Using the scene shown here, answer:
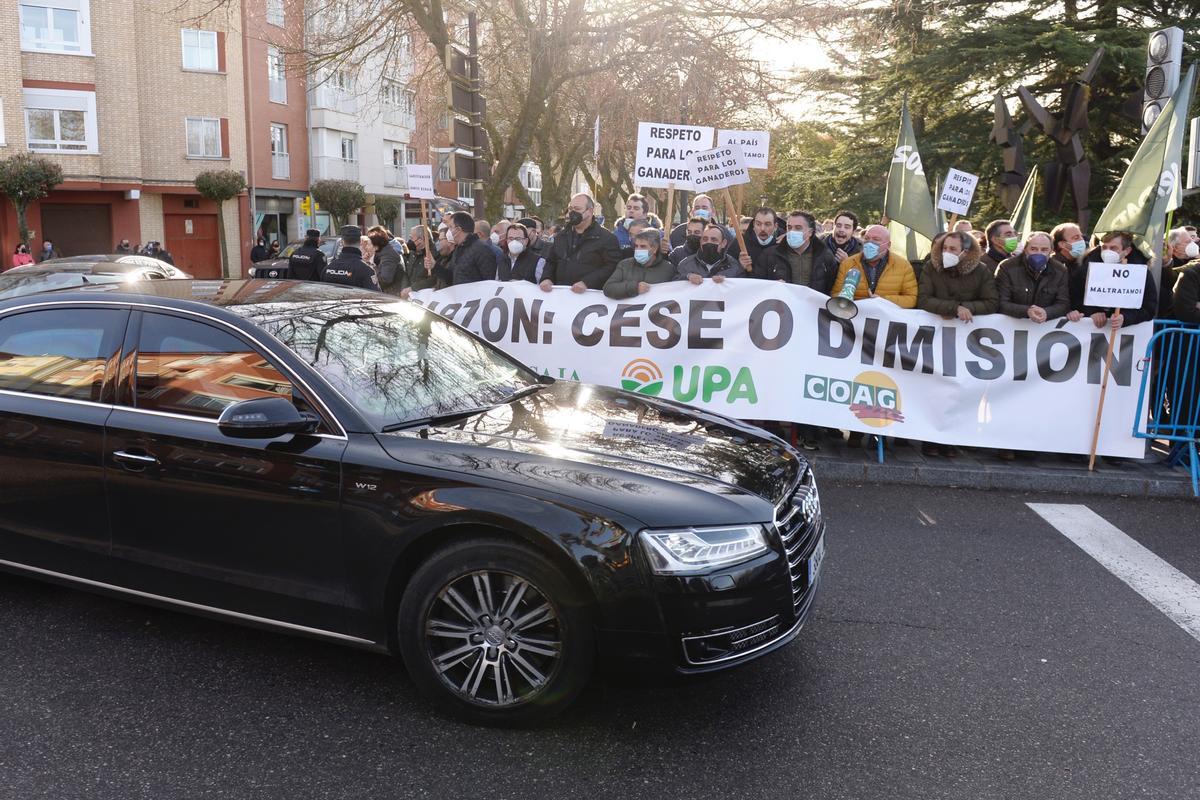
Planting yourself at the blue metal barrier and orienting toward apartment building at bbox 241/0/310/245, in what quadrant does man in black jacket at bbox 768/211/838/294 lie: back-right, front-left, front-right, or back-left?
front-left

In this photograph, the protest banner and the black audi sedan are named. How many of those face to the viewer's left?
0

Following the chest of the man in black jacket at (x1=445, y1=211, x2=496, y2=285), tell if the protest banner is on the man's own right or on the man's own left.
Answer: on the man's own left

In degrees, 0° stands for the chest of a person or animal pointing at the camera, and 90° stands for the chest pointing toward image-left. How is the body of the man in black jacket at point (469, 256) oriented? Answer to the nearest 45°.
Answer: approximately 45°

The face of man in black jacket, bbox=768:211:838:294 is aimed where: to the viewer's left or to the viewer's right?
to the viewer's left

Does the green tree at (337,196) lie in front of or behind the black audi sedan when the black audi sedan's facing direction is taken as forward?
behind

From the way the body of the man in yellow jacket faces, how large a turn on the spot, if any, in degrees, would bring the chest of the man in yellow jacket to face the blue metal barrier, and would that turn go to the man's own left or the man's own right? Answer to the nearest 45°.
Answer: approximately 135° to the man's own left

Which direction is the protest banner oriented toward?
toward the camera

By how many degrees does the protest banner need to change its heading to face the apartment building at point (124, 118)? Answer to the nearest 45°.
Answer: approximately 135° to its right

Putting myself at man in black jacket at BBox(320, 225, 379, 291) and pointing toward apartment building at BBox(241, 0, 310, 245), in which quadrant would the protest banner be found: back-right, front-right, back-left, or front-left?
back-right

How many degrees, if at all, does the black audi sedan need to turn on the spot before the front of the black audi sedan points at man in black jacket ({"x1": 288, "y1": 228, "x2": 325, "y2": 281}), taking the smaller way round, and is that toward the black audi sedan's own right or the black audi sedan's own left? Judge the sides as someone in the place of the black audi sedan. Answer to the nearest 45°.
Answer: approximately 135° to the black audi sedan's own left

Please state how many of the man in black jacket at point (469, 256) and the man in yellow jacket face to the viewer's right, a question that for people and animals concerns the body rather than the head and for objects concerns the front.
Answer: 0

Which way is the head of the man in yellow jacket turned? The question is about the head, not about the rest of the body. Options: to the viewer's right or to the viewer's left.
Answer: to the viewer's left

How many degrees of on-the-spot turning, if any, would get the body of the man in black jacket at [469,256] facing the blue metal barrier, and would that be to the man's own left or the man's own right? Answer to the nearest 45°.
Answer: approximately 90° to the man's own left

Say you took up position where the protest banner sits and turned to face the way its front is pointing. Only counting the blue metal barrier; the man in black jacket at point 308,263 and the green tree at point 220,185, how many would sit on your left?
1

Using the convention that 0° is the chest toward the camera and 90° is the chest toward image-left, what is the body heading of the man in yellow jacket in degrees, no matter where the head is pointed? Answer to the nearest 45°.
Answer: approximately 45°
